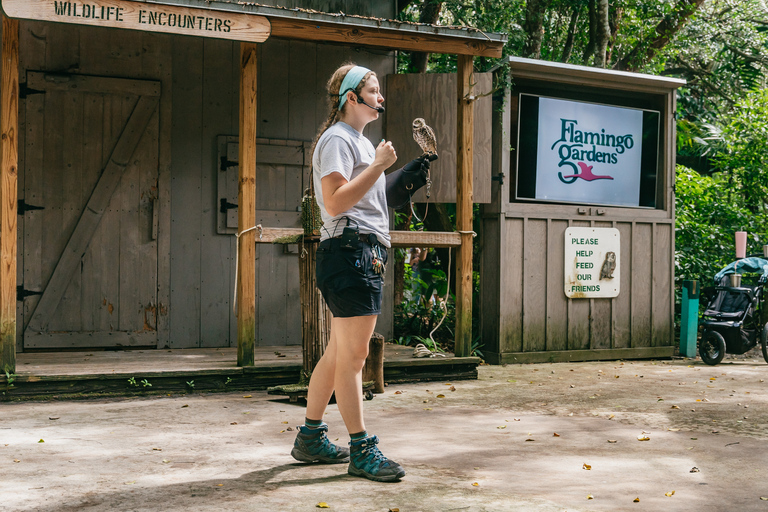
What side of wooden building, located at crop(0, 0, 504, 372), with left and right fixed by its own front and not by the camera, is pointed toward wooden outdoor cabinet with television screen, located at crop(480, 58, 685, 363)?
left

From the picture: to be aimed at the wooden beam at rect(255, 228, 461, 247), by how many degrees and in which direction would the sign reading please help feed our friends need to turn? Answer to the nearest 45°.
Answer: approximately 45° to its right

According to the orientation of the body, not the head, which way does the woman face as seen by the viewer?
to the viewer's right

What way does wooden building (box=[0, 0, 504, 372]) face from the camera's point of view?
toward the camera

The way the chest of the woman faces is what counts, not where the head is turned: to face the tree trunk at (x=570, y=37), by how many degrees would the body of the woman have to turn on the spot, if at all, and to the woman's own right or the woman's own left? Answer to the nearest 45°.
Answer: approximately 90° to the woman's own left

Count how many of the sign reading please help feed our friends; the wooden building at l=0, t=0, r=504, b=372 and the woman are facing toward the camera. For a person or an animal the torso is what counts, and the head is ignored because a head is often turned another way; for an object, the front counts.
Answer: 2

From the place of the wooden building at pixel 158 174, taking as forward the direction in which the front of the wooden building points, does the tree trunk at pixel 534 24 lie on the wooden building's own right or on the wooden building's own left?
on the wooden building's own left

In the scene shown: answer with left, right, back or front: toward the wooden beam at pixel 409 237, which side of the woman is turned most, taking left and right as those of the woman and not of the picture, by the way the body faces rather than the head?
left

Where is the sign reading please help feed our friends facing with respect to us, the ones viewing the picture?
facing the viewer

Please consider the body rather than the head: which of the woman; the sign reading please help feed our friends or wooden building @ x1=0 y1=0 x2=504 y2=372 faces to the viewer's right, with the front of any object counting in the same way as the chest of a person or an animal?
the woman

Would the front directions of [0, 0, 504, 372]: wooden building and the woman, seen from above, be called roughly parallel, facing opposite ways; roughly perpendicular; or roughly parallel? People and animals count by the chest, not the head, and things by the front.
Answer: roughly perpendicular

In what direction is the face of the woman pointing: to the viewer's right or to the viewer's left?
to the viewer's right

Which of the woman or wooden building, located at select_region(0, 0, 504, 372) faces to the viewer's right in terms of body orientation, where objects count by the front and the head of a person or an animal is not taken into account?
the woman

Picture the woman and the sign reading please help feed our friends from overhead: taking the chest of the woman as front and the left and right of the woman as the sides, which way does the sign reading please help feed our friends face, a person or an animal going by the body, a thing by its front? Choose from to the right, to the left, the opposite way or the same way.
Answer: to the right
